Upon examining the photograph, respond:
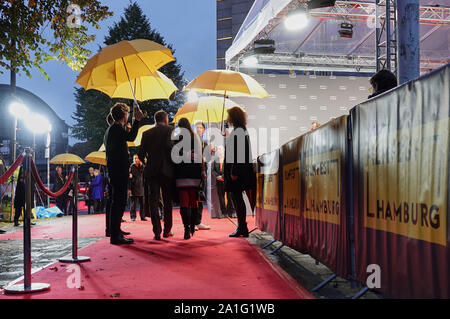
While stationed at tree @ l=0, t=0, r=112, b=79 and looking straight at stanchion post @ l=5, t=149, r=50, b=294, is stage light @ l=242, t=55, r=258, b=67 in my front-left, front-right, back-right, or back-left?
back-left

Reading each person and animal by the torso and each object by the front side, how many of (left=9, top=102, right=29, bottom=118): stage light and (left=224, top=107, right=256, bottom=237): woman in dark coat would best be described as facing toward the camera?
1

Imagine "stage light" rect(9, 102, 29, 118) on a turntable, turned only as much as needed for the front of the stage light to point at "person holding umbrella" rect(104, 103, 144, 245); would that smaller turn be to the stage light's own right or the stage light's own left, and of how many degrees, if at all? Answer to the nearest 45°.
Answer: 0° — it already faces them

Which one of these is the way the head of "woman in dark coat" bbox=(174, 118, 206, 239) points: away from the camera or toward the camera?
away from the camera
